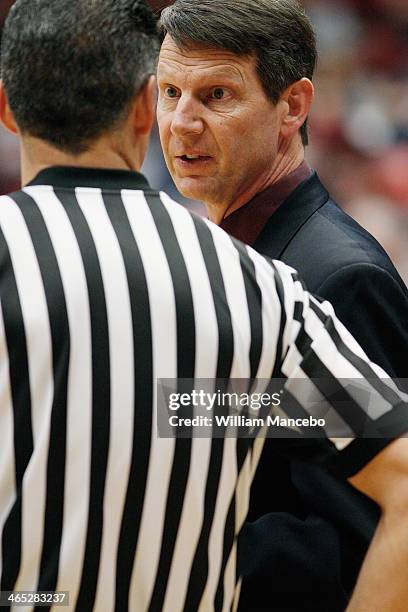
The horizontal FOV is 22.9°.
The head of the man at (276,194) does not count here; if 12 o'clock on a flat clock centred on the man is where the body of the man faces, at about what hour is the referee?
The referee is roughly at 11 o'clock from the man.

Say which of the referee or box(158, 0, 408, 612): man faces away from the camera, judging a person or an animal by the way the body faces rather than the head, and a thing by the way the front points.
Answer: the referee

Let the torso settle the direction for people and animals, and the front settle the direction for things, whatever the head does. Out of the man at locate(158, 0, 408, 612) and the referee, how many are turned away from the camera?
1

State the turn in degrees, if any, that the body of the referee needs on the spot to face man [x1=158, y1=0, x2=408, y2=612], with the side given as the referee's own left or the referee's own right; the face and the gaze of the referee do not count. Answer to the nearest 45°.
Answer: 0° — they already face them

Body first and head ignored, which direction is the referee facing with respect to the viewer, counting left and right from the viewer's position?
facing away from the viewer

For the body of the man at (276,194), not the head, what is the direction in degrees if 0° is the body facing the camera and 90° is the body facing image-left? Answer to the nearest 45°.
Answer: approximately 45°

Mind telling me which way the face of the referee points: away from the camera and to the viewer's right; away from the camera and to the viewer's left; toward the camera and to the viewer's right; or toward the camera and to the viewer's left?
away from the camera and to the viewer's right
